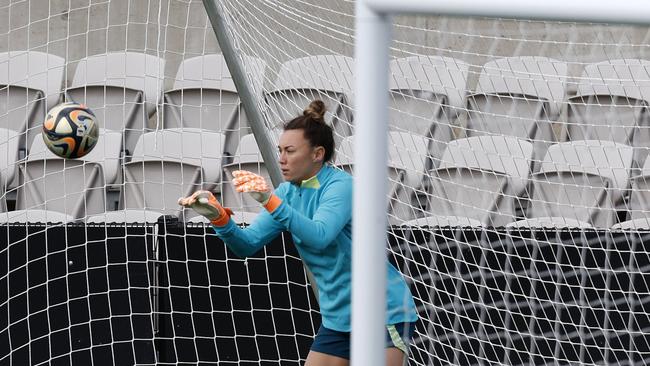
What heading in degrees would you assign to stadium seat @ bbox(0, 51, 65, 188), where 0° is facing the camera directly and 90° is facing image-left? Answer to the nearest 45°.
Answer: approximately 45°

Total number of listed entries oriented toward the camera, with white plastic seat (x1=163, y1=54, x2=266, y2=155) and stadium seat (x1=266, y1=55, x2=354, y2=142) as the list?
2

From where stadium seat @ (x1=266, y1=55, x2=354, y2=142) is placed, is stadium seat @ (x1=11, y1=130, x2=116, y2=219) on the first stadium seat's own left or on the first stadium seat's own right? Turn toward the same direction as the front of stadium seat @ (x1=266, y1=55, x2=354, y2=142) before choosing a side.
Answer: on the first stadium seat's own right

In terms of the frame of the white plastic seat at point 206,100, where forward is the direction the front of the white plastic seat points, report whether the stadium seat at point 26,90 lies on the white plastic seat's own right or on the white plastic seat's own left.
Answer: on the white plastic seat's own right

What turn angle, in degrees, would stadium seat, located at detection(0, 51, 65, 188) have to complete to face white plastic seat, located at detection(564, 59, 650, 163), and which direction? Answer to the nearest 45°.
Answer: approximately 90° to its left

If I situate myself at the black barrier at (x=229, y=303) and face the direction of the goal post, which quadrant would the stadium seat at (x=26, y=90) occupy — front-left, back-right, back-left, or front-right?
back-right

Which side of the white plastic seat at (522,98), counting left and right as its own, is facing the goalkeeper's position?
front
